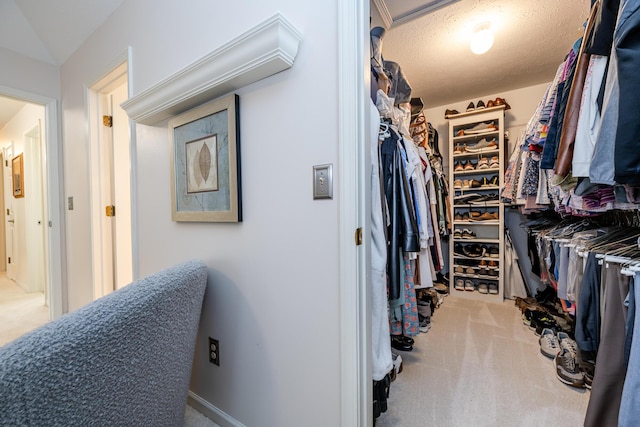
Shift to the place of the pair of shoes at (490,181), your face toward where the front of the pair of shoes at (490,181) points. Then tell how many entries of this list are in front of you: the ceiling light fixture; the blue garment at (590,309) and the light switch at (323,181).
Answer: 3

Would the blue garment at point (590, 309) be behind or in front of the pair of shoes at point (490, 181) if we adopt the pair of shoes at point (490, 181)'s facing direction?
in front

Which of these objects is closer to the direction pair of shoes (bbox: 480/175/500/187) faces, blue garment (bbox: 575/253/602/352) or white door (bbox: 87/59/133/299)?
the blue garment

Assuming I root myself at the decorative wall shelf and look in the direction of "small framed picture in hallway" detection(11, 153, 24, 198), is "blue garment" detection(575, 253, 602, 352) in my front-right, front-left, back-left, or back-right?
back-right

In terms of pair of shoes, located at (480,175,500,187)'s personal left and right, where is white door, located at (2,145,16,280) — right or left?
on its right

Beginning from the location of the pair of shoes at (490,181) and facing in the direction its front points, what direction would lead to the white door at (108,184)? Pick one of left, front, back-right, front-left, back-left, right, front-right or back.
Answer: front-right

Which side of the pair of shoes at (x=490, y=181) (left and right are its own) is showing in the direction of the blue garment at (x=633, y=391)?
front

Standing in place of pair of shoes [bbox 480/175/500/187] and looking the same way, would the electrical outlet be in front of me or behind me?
in front

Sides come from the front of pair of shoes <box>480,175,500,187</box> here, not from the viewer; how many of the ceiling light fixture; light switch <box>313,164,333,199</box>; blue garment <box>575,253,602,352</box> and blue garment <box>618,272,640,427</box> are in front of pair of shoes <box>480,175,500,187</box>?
4

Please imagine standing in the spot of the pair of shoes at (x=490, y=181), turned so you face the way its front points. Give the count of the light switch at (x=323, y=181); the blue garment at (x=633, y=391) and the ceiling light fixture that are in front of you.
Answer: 3

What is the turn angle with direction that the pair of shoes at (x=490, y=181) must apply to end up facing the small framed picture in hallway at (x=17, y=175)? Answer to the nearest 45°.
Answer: approximately 45° to its right

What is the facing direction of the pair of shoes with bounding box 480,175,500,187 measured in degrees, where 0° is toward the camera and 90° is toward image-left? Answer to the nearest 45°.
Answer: approximately 0°

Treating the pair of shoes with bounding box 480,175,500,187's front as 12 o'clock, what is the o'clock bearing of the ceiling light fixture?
The ceiling light fixture is roughly at 12 o'clock from the pair of shoes.
